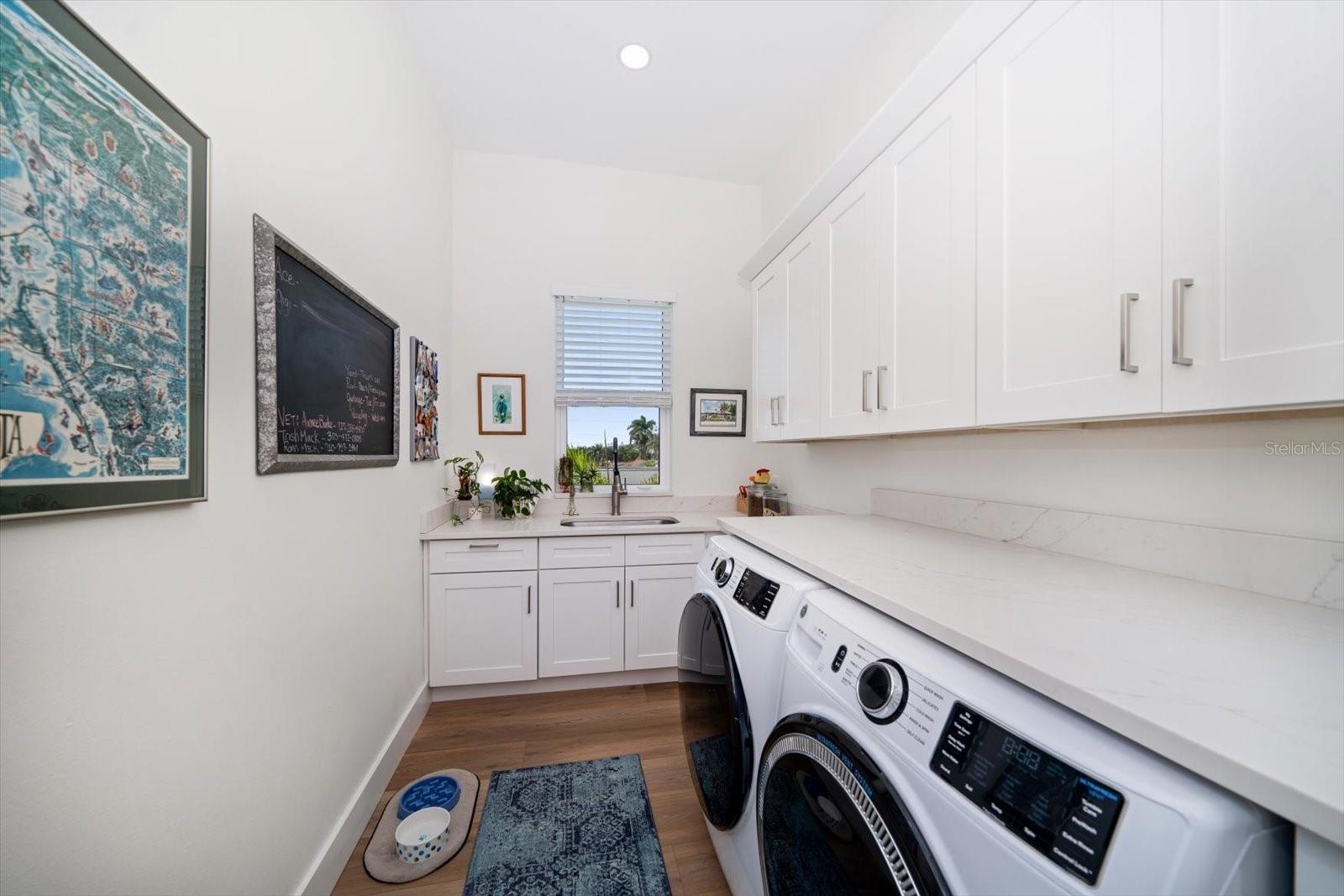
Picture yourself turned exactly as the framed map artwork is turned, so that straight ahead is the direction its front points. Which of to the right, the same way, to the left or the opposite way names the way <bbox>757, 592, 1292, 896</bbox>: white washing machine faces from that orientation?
the opposite way

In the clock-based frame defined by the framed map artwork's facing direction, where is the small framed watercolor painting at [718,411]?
The small framed watercolor painting is roughly at 10 o'clock from the framed map artwork.

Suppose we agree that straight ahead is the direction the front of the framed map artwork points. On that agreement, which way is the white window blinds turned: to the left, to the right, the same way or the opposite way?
to the right

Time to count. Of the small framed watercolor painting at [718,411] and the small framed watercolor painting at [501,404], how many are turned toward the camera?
2

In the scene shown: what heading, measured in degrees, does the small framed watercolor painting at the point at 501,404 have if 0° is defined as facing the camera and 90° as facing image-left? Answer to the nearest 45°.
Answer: approximately 0°

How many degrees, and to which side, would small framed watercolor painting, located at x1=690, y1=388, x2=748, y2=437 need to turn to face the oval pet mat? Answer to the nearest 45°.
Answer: approximately 45° to its right

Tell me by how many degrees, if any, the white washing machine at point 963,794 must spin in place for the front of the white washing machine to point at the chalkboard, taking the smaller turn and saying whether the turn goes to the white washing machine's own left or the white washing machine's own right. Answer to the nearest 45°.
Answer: approximately 45° to the white washing machine's own right
